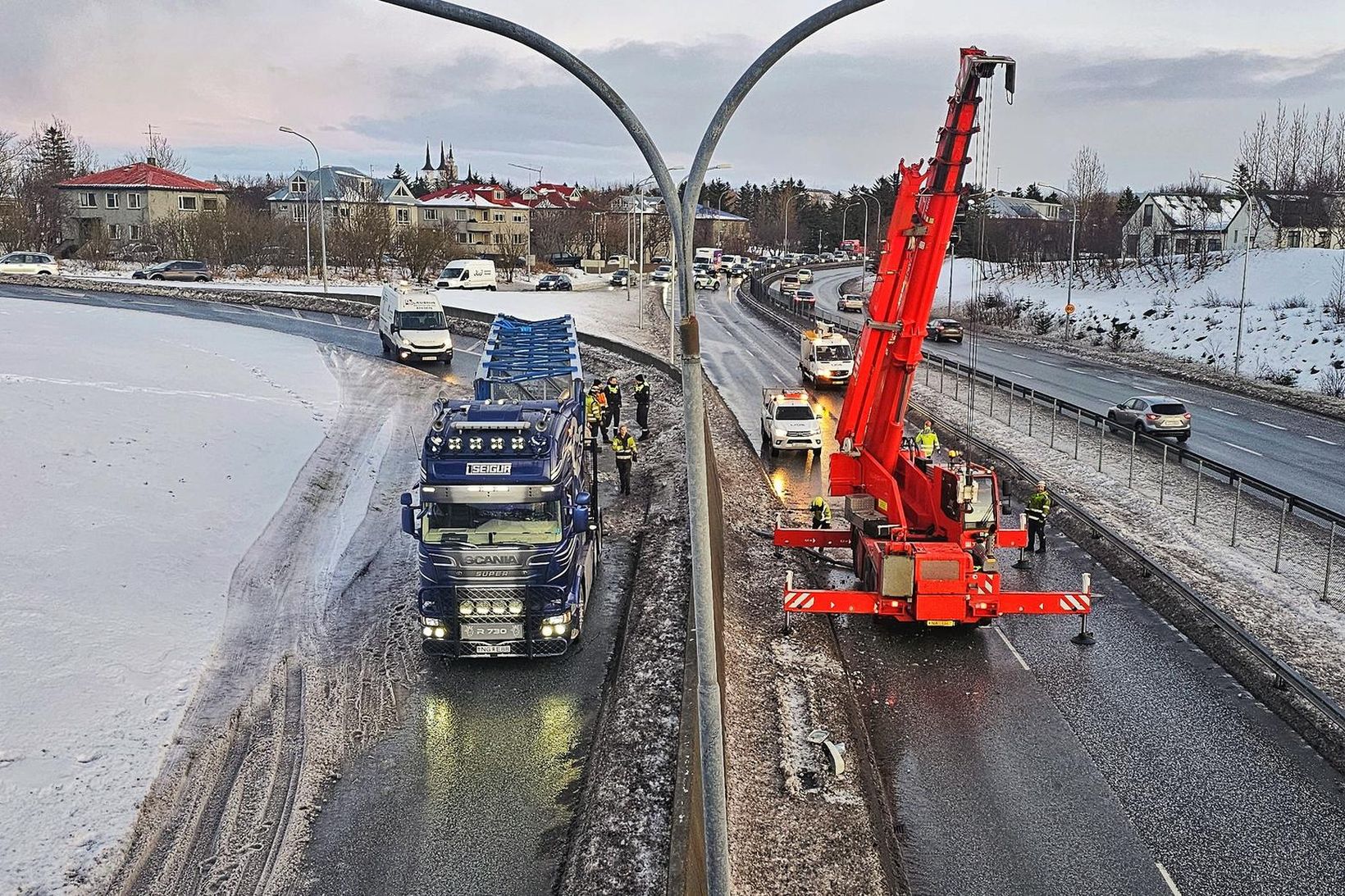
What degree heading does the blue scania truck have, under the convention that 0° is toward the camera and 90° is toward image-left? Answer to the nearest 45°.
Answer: approximately 0°

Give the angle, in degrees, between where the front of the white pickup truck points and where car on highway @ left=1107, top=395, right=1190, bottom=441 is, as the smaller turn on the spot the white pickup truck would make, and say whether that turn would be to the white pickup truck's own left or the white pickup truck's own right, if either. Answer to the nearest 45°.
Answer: approximately 90° to the white pickup truck's own left

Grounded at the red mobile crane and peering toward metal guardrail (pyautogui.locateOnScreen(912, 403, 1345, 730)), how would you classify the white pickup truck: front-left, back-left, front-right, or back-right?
back-left

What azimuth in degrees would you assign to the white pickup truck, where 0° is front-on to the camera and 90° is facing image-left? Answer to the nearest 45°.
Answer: approximately 0°

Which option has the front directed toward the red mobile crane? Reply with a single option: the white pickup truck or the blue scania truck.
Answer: the white pickup truck

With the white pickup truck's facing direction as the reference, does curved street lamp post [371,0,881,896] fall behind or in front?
in front

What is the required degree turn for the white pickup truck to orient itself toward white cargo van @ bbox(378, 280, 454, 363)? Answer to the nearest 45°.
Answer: approximately 135° to its right

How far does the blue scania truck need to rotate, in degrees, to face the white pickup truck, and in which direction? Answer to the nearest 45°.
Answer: approximately 135° to its left

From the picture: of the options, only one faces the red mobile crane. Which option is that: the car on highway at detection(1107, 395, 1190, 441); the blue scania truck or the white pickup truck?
the white pickup truck
